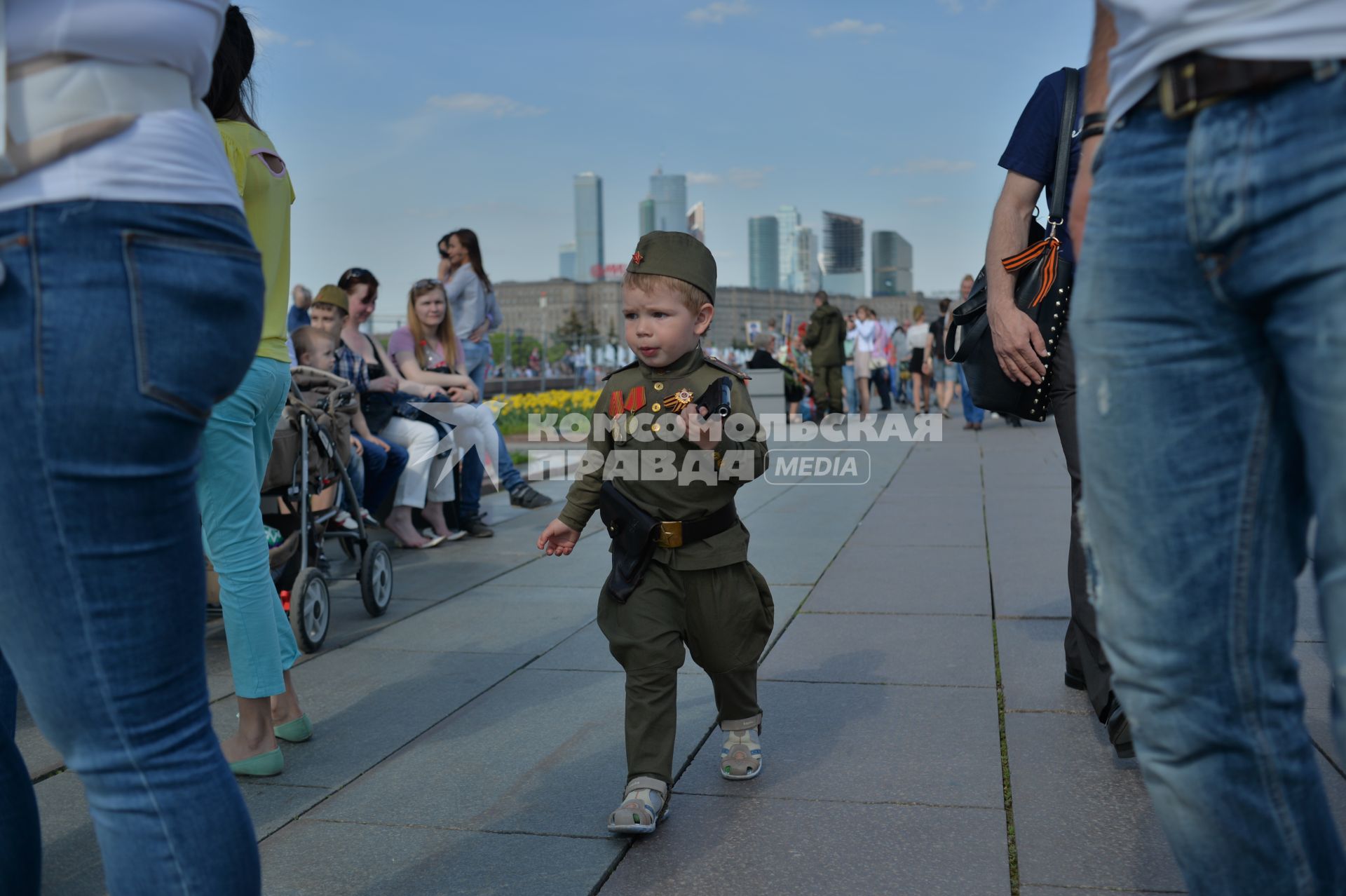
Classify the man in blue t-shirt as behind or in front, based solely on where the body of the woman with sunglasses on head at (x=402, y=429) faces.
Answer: in front

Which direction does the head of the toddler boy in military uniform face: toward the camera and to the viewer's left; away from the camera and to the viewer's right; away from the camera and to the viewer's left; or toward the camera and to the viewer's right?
toward the camera and to the viewer's left

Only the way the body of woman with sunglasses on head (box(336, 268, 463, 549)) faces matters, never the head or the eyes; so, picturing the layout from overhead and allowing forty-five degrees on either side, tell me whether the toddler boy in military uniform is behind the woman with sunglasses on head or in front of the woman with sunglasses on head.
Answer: in front

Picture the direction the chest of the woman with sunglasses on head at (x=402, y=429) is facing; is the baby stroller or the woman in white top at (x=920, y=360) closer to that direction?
the baby stroller

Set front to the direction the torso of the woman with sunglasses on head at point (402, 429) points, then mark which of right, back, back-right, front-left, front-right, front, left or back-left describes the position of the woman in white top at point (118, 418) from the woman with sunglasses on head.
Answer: front-right

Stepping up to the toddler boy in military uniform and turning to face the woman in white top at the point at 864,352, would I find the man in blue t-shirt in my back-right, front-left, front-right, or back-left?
front-right

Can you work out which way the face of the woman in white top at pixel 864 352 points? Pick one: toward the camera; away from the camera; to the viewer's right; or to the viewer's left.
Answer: toward the camera

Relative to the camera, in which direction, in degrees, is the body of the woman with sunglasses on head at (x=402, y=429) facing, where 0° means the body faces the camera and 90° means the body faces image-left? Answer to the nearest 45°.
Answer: approximately 315°

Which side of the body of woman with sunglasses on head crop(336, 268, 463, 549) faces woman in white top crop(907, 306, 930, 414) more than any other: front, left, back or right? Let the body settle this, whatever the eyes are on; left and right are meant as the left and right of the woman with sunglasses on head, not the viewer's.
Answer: left

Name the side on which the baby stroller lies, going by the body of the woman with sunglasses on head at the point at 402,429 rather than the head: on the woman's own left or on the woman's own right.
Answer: on the woman's own right
